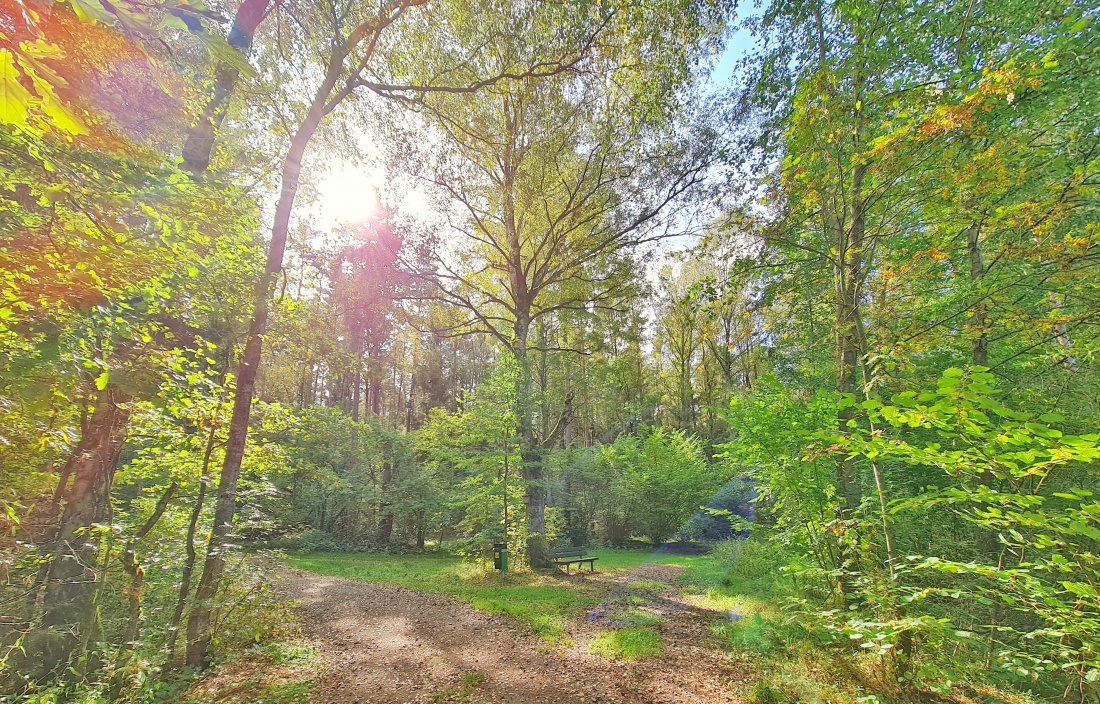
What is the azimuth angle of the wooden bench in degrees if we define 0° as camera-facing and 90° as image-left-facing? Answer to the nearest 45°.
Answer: approximately 315°

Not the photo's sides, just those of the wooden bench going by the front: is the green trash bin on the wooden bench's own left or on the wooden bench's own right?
on the wooden bench's own right
